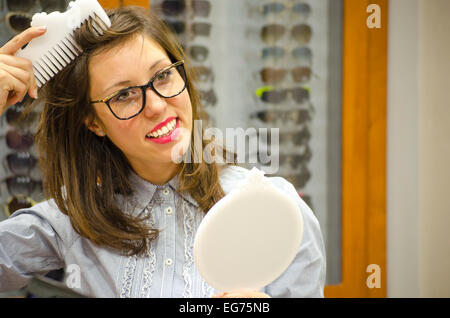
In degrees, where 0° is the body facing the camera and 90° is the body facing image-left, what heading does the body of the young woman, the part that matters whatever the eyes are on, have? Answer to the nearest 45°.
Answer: approximately 0°

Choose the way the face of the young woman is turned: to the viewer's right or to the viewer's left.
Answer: to the viewer's right

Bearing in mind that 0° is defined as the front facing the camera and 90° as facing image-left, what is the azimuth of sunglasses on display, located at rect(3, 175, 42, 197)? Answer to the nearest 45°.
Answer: approximately 0°
